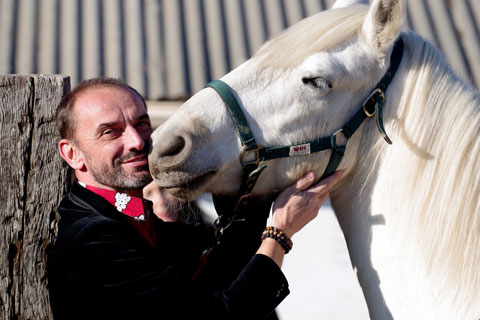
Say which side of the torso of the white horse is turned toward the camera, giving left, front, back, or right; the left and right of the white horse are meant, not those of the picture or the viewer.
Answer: left

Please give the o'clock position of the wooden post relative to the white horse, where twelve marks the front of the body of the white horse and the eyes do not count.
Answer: The wooden post is roughly at 12 o'clock from the white horse.
